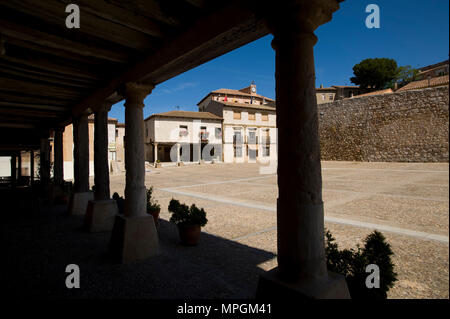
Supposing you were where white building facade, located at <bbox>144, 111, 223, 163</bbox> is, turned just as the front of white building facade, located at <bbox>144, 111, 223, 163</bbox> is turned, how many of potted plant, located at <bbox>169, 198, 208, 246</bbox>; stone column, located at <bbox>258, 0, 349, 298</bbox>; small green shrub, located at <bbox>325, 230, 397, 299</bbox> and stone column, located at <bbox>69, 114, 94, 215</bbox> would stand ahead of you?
4

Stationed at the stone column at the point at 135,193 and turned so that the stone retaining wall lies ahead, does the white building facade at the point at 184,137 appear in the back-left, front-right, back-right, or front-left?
front-left

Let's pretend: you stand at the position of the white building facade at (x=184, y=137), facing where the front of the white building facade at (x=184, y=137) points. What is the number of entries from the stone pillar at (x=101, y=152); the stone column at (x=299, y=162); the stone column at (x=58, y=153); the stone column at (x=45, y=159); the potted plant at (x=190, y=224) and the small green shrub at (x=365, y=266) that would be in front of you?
6

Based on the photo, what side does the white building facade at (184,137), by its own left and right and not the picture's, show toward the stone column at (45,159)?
front

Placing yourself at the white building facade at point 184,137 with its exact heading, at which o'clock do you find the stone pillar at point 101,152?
The stone pillar is roughly at 12 o'clock from the white building facade.

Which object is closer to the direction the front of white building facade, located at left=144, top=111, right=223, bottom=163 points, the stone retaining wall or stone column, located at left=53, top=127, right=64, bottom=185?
the stone column

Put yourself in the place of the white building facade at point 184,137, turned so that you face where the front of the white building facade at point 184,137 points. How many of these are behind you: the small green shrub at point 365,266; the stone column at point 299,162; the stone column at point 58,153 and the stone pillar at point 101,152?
0

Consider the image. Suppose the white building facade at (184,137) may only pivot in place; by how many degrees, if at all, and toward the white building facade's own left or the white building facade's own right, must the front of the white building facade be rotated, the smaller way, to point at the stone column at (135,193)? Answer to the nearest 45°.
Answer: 0° — it already faces it

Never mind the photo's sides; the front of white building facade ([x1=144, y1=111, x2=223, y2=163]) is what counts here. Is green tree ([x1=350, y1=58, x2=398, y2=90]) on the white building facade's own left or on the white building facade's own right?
on the white building facade's own left

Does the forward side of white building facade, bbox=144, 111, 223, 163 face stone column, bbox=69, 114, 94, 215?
yes

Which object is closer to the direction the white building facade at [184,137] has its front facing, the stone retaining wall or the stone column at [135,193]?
the stone column

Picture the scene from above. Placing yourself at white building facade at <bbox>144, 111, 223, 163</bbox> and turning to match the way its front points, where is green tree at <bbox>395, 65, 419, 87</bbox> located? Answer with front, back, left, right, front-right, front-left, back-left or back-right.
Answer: left

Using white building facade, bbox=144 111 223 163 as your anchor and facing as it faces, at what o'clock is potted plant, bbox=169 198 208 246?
The potted plant is roughly at 12 o'clock from the white building facade.

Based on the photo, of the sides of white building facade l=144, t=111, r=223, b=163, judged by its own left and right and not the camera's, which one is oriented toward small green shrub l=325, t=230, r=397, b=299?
front

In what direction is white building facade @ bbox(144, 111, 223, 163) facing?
toward the camera

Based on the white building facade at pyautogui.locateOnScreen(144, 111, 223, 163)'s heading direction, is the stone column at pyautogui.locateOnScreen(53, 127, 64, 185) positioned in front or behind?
in front
